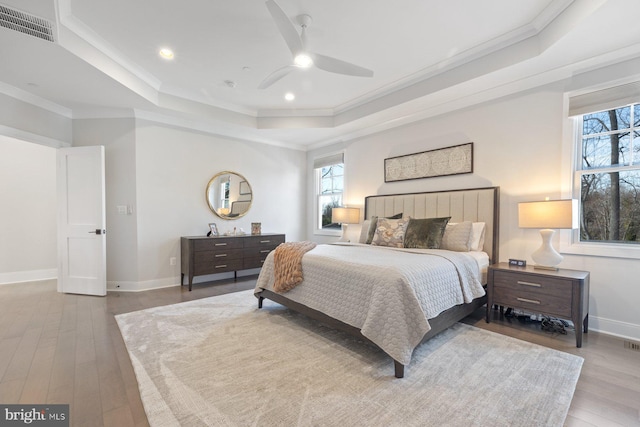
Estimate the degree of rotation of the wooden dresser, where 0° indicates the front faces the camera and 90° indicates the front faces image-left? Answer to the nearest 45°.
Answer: approximately 315°

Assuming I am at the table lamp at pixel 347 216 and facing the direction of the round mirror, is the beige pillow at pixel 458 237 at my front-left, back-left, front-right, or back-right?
back-left

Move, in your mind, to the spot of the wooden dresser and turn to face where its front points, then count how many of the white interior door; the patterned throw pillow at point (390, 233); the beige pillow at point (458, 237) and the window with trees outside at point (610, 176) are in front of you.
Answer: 3

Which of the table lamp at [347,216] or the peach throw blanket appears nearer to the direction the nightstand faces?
the peach throw blanket

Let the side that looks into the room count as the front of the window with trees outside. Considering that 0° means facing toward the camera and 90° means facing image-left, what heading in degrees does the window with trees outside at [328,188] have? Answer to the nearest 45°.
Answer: approximately 45°

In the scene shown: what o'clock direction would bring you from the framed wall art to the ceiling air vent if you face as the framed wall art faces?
The ceiling air vent is roughly at 12 o'clock from the framed wall art.

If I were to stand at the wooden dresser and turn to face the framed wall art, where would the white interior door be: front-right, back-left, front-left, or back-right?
back-right

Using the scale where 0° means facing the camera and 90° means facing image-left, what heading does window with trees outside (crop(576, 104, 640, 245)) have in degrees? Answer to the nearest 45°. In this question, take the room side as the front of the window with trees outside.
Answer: approximately 45°

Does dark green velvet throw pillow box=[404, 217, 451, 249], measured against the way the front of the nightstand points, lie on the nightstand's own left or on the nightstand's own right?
on the nightstand's own right

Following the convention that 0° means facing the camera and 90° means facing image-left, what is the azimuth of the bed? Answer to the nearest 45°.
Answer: approximately 45°

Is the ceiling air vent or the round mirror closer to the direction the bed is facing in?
the ceiling air vent

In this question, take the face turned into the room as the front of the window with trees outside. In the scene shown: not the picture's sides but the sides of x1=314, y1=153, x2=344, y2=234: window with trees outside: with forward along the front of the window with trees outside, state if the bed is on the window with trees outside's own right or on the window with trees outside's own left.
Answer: on the window with trees outside's own left
